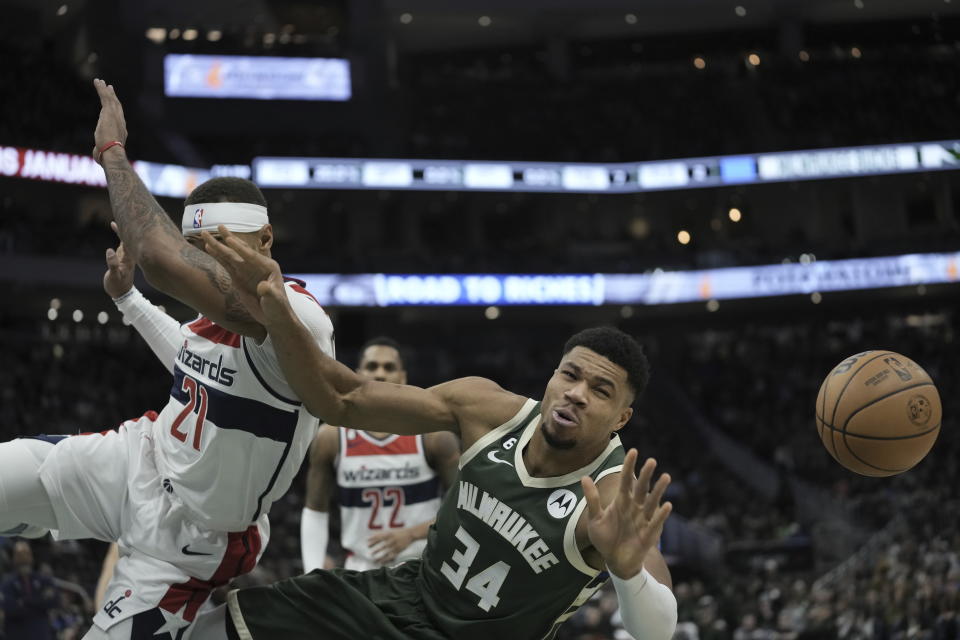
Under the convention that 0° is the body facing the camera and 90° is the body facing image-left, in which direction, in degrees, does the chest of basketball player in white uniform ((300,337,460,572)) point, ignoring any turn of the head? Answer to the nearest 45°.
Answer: approximately 0°

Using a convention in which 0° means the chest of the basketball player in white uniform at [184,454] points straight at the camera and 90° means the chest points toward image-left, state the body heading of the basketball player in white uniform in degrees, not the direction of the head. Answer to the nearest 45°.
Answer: approximately 45°

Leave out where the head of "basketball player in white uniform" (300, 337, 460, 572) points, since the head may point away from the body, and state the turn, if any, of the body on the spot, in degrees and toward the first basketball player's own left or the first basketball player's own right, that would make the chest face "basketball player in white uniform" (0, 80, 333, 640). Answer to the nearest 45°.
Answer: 0° — they already face them

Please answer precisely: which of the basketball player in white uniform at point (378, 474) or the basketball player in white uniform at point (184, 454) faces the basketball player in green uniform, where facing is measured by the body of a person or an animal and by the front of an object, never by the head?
the basketball player in white uniform at point (378, 474)

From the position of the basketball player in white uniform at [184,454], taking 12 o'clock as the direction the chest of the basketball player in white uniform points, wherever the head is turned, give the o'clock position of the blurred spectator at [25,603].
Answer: The blurred spectator is roughly at 4 o'clock from the basketball player in white uniform.

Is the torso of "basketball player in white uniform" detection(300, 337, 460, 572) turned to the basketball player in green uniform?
yes
